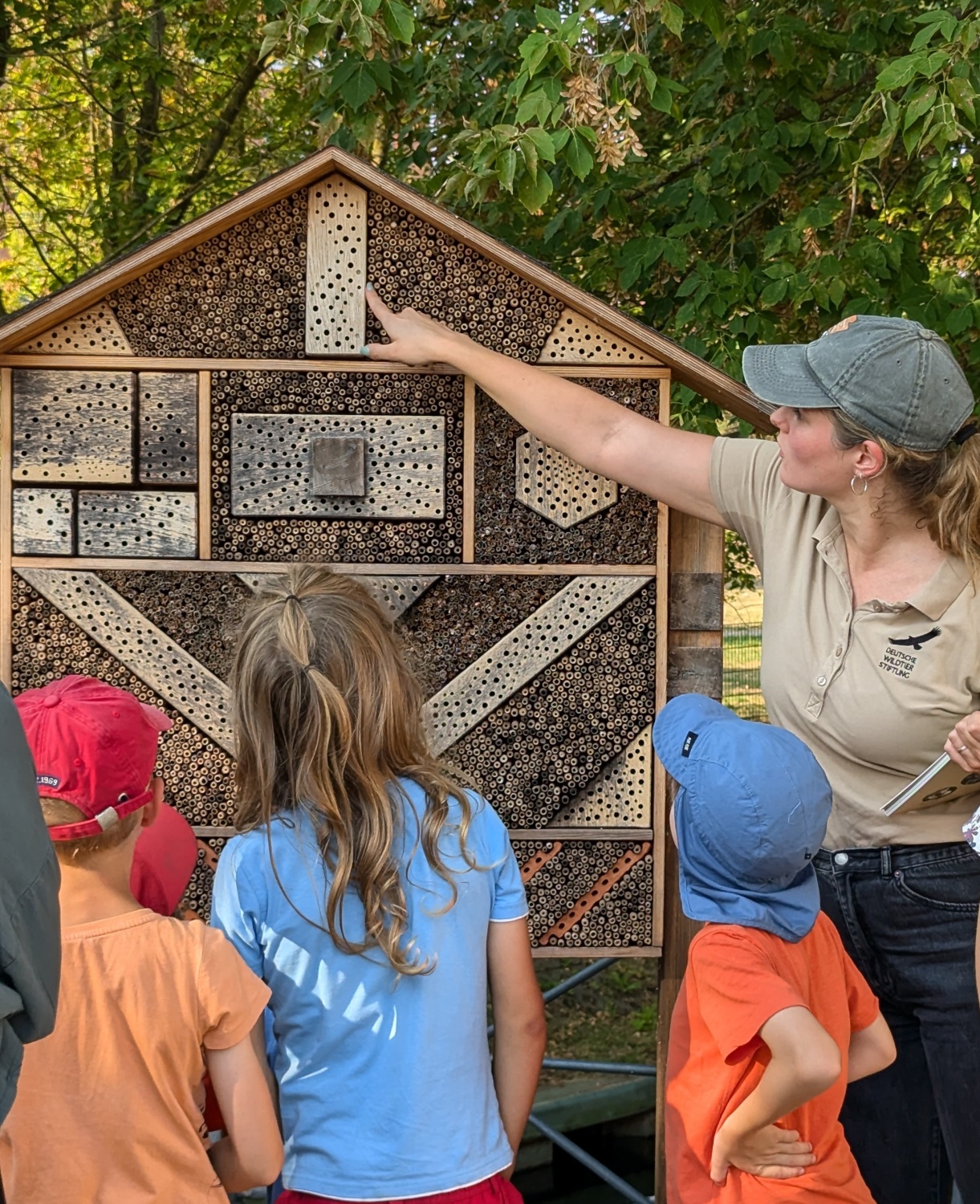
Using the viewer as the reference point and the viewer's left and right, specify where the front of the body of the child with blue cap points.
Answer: facing away from the viewer and to the left of the viewer

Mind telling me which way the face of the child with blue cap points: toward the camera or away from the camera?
away from the camera

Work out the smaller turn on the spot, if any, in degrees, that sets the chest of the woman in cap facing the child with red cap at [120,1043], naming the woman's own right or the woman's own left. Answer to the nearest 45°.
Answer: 0° — they already face them

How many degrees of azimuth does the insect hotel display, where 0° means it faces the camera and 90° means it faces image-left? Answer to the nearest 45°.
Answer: approximately 0°

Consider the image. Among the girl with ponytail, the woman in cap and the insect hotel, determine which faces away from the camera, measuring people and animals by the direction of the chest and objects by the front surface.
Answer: the girl with ponytail

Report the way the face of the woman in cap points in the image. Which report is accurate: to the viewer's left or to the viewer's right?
to the viewer's left

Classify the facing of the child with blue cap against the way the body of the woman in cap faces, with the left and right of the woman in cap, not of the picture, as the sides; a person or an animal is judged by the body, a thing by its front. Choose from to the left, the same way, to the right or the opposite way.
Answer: to the right

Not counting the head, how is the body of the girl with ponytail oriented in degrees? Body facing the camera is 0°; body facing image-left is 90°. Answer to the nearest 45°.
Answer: approximately 180°

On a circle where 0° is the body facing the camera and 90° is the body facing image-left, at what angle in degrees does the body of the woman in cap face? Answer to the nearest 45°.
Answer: approximately 45°

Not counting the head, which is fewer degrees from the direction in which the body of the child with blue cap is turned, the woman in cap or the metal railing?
the metal railing

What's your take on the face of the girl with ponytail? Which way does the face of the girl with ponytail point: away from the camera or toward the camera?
away from the camera

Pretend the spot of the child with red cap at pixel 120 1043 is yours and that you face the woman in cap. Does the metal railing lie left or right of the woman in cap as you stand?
left
